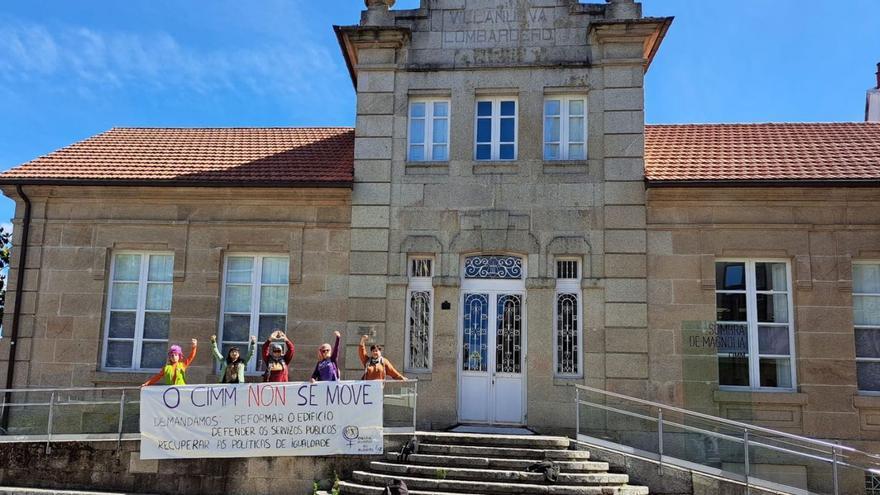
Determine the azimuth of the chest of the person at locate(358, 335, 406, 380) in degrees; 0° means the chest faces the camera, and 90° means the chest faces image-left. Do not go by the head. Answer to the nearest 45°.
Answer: approximately 0°

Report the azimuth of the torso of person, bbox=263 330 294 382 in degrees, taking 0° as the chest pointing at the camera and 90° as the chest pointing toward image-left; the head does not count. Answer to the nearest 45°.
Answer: approximately 0°

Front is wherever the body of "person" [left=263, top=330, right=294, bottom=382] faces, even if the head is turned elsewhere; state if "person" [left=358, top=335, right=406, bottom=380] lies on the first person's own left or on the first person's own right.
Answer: on the first person's own left
